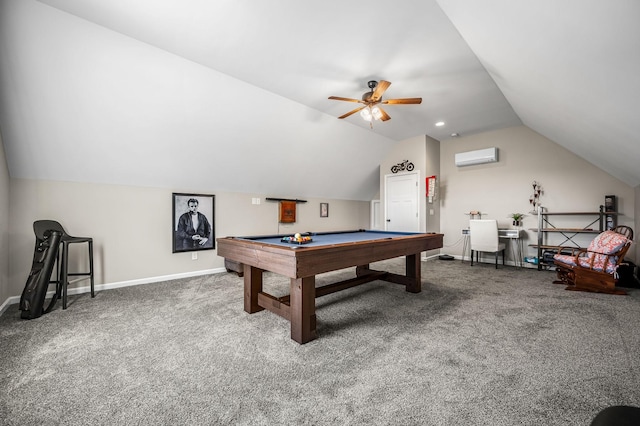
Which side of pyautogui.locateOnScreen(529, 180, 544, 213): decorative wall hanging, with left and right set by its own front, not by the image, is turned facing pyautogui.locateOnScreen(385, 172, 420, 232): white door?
right

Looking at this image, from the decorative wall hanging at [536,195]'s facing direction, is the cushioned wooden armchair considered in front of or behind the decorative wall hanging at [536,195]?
in front

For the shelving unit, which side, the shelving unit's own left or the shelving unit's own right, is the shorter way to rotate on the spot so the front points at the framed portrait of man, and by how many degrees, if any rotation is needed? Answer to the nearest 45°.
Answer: approximately 45° to the shelving unit's own right

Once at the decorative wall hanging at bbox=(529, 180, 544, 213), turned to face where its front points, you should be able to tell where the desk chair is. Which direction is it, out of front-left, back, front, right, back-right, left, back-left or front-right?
front-right

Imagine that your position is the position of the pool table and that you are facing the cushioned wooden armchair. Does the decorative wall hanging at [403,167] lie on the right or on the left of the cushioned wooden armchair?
left

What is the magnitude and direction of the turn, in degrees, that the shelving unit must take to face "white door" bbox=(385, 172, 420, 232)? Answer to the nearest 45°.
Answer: approximately 90° to its right

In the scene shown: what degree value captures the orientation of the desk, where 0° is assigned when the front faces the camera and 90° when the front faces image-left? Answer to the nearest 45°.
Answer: approximately 0°
